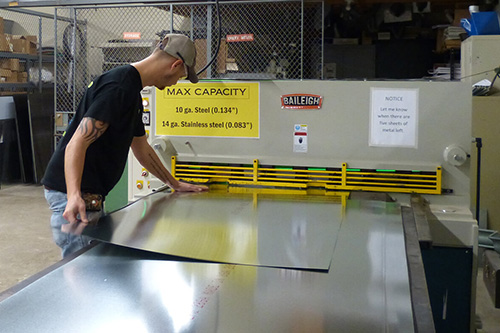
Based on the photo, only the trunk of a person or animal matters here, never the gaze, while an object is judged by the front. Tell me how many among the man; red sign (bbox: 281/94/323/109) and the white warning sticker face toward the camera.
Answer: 2

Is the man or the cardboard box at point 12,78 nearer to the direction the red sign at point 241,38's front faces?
the man

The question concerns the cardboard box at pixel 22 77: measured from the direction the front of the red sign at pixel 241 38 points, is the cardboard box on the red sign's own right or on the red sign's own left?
on the red sign's own right

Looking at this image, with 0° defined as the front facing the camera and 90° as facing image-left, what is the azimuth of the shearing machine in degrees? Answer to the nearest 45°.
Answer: approximately 0°

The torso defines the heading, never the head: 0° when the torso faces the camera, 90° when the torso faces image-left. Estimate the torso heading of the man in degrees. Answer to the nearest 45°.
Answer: approximately 270°

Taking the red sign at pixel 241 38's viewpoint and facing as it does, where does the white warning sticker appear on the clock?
The white warning sticker is roughly at 12 o'clock from the red sign.

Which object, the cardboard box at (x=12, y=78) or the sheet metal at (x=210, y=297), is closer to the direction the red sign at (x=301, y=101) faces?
the sheet metal

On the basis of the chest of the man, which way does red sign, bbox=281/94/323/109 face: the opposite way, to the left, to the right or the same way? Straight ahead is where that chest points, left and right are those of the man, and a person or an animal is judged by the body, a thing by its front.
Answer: to the right

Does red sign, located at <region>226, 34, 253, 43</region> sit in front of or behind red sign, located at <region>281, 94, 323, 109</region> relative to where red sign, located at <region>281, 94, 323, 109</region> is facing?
behind

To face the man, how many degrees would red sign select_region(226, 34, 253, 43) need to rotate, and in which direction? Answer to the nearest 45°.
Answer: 0° — it already faces them

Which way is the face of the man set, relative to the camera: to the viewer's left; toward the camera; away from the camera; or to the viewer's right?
to the viewer's right

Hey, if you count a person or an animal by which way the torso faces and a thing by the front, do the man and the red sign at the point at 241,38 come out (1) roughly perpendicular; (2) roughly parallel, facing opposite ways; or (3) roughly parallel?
roughly perpendicular
